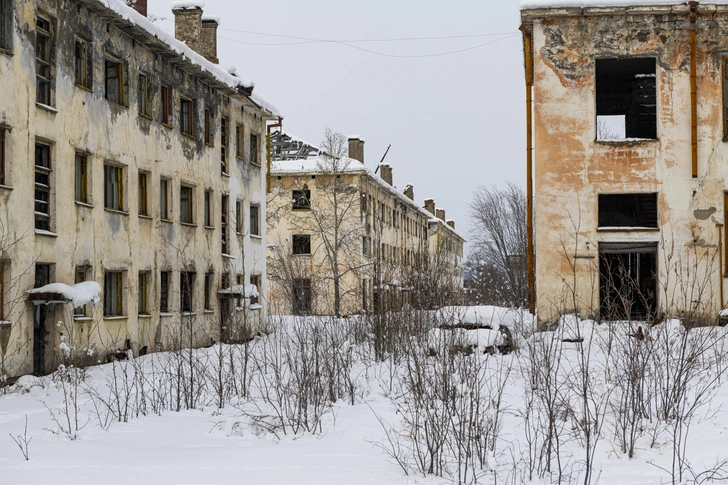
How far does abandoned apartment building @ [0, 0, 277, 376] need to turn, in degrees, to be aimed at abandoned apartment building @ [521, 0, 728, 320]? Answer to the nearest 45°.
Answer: approximately 45° to its left

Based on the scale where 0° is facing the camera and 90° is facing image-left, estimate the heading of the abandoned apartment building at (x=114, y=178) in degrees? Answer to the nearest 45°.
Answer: approximately 315°
